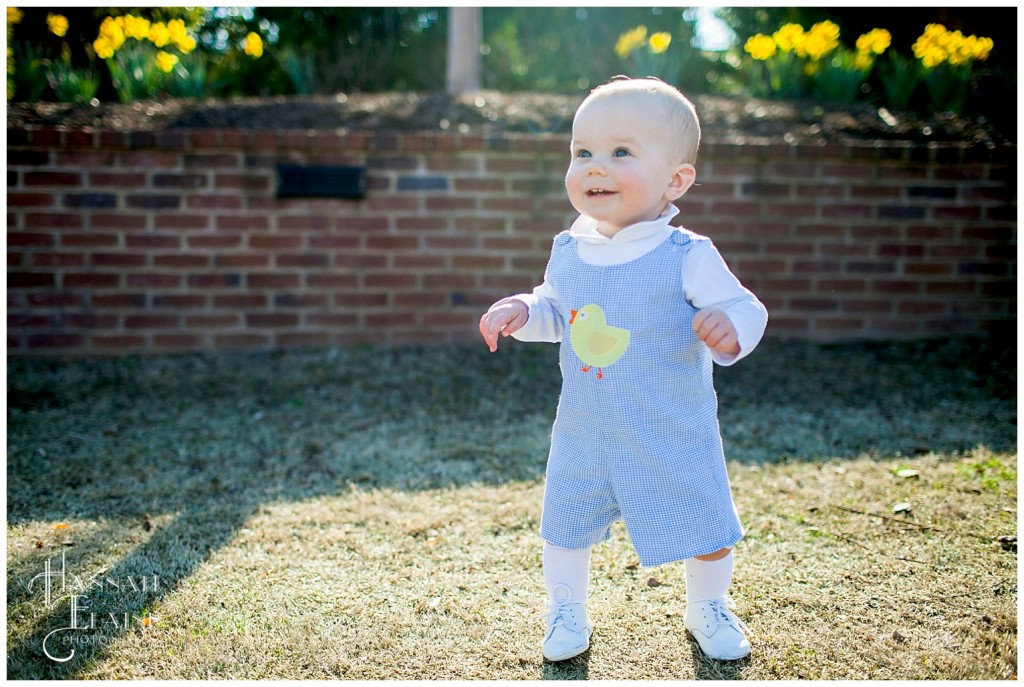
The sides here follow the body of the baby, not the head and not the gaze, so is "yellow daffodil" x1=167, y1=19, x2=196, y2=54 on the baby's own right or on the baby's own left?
on the baby's own right

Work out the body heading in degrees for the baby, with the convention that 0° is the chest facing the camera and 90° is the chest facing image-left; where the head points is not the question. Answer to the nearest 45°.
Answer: approximately 45°

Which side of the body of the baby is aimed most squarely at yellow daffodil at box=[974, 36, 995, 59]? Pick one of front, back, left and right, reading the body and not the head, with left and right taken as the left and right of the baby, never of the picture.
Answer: back

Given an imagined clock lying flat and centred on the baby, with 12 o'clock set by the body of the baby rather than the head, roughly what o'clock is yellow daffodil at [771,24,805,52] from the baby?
The yellow daffodil is roughly at 5 o'clock from the baby.

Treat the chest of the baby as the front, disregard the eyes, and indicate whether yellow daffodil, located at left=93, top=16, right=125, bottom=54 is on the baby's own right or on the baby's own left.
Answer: on the baby's own right

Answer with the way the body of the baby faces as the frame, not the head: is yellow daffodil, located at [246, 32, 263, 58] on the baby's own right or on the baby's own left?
on the baby's own right

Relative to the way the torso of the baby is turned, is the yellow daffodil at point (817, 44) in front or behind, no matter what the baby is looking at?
behind
